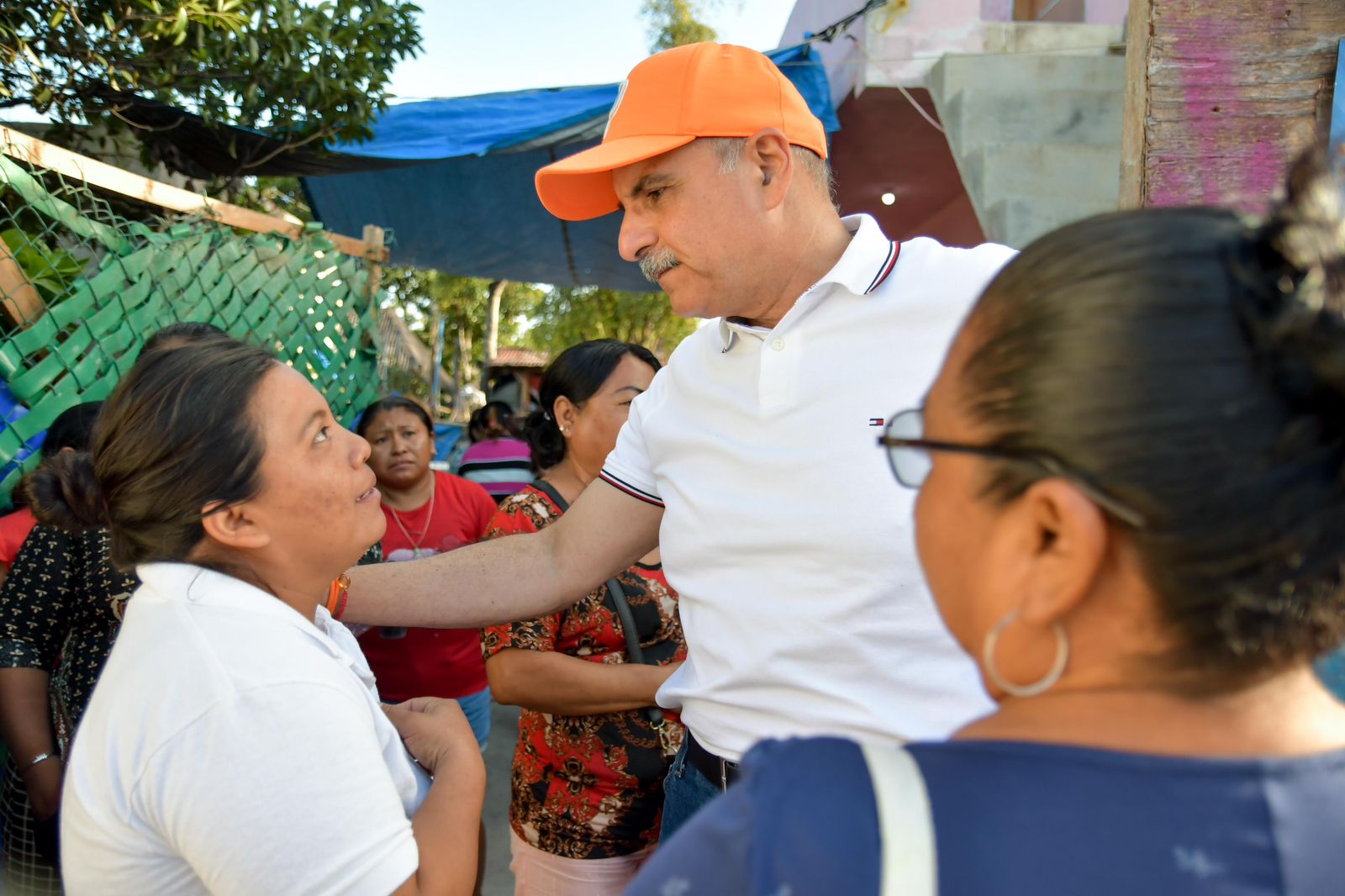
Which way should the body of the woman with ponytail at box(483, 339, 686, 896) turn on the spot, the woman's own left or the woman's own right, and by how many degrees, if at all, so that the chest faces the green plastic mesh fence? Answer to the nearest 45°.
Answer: approximately 180°

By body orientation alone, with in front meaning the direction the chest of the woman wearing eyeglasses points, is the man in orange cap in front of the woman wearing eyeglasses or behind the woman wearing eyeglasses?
in front

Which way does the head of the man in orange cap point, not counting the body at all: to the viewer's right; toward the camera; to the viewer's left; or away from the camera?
to the viewer's left

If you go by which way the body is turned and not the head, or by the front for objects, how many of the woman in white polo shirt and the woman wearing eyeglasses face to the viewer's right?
1

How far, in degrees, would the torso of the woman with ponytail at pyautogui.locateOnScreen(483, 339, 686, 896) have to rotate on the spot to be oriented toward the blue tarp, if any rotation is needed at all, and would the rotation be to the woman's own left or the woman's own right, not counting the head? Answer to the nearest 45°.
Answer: approximately 135° to the woman's own left

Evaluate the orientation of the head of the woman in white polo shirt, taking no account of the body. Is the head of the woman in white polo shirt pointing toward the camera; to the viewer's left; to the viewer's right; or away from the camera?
to the viewer's right

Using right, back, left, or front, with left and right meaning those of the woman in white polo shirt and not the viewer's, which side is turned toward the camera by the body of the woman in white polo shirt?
right

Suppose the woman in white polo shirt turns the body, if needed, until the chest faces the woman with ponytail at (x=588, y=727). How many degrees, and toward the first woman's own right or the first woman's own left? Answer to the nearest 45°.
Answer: approximately 45° to the first woman's own left

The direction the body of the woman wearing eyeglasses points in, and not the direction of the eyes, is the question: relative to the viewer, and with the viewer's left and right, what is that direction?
facing away from the viewer and to the left of the viewer

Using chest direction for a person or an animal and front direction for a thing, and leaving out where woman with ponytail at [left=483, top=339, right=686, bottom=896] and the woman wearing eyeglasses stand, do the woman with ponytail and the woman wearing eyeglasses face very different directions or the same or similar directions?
very different directions

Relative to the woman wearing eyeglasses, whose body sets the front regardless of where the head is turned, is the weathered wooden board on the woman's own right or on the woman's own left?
on the woman's own right

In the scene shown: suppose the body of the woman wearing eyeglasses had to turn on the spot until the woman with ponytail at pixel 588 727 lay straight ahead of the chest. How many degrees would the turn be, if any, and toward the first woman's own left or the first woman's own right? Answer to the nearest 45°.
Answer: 0° — they already face them

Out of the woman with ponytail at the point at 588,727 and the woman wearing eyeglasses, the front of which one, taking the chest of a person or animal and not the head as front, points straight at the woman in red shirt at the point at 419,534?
the woman wearing eyeglasses

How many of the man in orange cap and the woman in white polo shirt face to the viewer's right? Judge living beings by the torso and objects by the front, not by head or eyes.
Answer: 1

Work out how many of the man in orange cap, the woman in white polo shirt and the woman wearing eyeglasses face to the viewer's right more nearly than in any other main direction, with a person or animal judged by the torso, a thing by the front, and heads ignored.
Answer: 1

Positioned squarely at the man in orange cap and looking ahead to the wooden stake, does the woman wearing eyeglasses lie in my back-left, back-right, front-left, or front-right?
back-left

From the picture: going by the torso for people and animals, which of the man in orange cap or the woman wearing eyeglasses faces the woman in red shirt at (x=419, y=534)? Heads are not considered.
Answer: the woman wearing eyeglasses
